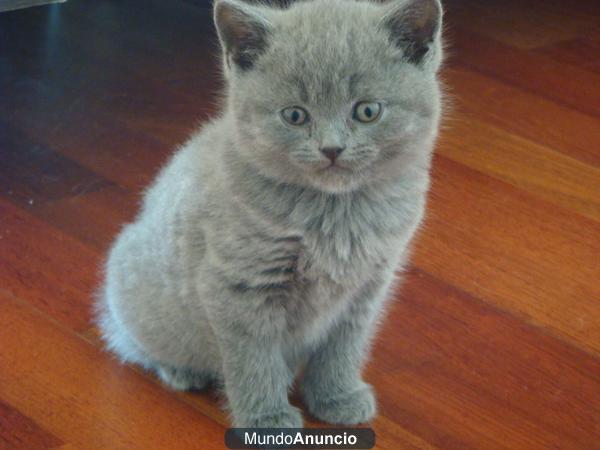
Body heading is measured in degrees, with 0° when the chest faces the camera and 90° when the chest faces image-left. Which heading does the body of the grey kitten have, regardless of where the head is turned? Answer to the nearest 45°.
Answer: approximately 315°
